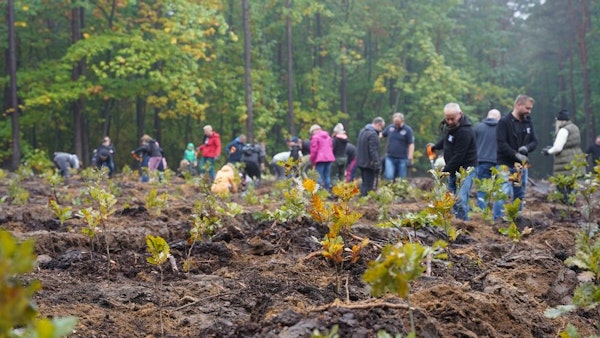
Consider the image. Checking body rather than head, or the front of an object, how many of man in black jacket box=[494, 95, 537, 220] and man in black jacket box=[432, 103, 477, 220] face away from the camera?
0

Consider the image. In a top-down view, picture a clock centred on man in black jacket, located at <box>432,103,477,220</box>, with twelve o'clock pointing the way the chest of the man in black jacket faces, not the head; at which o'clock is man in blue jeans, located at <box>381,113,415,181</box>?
The man in blue jeans is roughly at 4 o'clock from the man in black jacket.

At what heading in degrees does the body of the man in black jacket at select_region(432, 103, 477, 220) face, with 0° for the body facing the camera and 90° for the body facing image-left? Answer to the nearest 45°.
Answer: approximately 45°

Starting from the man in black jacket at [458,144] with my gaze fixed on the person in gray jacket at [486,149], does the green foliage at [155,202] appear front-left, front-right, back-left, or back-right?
back-left

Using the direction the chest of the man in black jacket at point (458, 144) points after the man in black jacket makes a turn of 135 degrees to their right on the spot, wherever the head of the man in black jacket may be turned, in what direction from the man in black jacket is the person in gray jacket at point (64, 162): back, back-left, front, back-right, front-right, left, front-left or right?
front-left

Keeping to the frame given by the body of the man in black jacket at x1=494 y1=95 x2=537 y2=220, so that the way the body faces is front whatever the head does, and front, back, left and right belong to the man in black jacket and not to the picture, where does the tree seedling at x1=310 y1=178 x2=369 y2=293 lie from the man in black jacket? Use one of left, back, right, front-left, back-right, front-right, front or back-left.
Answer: front-right

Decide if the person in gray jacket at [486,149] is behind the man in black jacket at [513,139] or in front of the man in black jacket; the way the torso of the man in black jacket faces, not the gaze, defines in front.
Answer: behind

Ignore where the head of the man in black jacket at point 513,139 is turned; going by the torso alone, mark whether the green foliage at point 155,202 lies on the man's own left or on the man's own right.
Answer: on the man's own right
